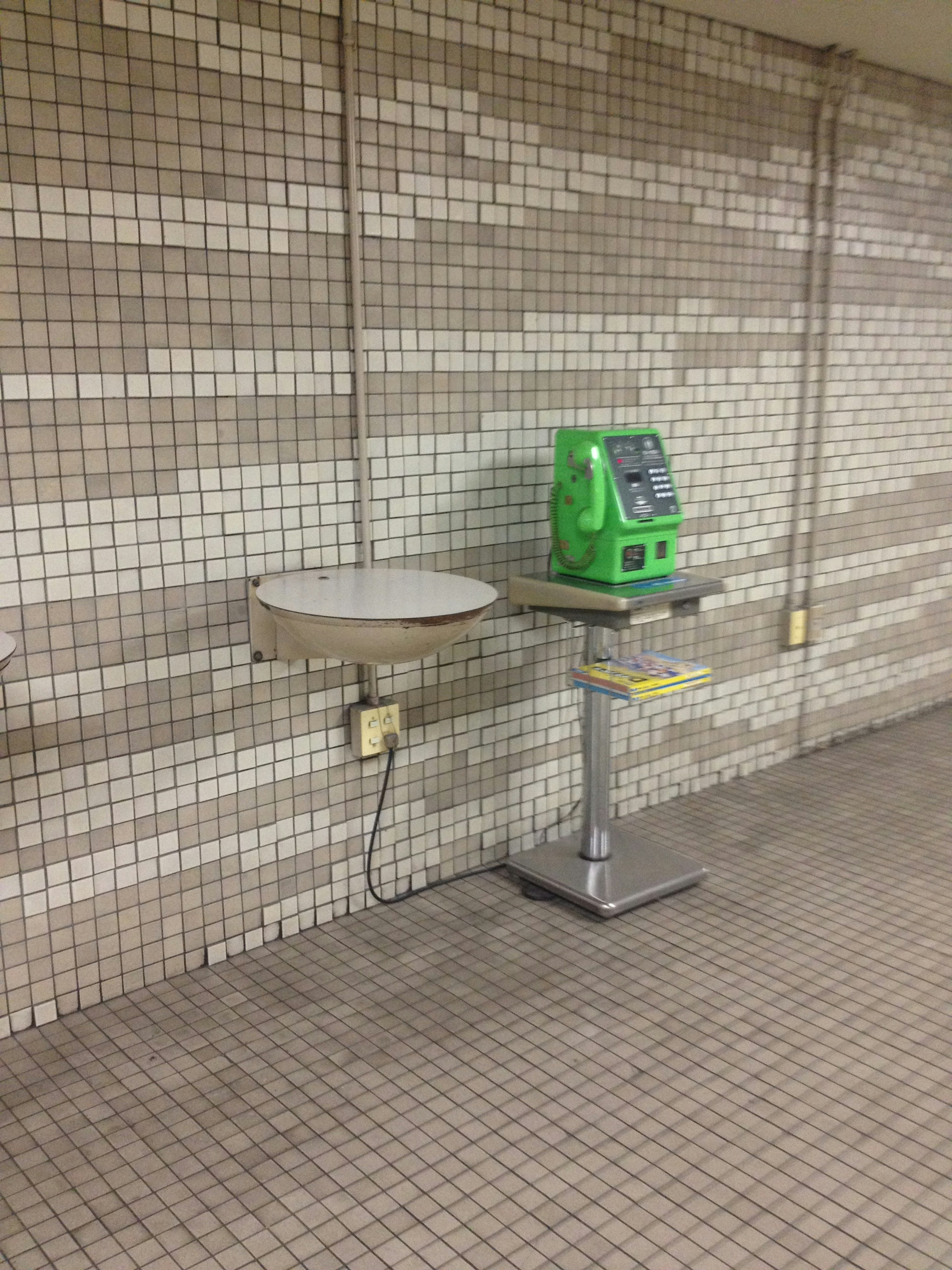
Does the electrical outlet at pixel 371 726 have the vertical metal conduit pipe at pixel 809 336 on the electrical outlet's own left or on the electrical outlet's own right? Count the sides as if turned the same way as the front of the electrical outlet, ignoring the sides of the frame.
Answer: on the electrical outlet's own left

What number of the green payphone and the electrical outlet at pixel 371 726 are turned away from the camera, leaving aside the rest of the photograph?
0

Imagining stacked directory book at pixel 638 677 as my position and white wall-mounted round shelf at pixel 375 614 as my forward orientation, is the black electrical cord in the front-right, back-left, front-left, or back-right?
front-right

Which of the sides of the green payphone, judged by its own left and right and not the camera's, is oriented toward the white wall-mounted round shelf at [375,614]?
right

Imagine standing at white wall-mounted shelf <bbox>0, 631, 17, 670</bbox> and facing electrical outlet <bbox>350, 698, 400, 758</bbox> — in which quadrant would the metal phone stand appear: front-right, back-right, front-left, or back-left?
front-right

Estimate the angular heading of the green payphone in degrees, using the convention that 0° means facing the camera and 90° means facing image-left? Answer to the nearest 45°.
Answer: approximately 315°

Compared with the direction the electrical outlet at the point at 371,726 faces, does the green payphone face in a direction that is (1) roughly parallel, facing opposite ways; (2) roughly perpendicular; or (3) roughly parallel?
roughly parallel

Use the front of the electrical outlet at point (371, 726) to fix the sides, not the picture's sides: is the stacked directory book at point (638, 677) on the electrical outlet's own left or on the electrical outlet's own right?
on the electrical outlet's own left

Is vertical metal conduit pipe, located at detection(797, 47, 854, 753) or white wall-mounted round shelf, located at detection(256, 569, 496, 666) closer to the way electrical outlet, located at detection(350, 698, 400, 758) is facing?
the white wall-mounted round shelf

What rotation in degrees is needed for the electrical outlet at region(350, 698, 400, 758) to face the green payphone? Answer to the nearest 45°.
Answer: approximately 45° to its left

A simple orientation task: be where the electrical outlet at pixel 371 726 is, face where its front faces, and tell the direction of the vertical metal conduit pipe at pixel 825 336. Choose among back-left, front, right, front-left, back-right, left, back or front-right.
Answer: left

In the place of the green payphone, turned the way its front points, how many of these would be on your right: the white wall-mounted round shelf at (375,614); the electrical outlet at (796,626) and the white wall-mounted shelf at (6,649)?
2

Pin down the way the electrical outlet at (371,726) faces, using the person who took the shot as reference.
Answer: facing the viewer and to the right of the viewer
